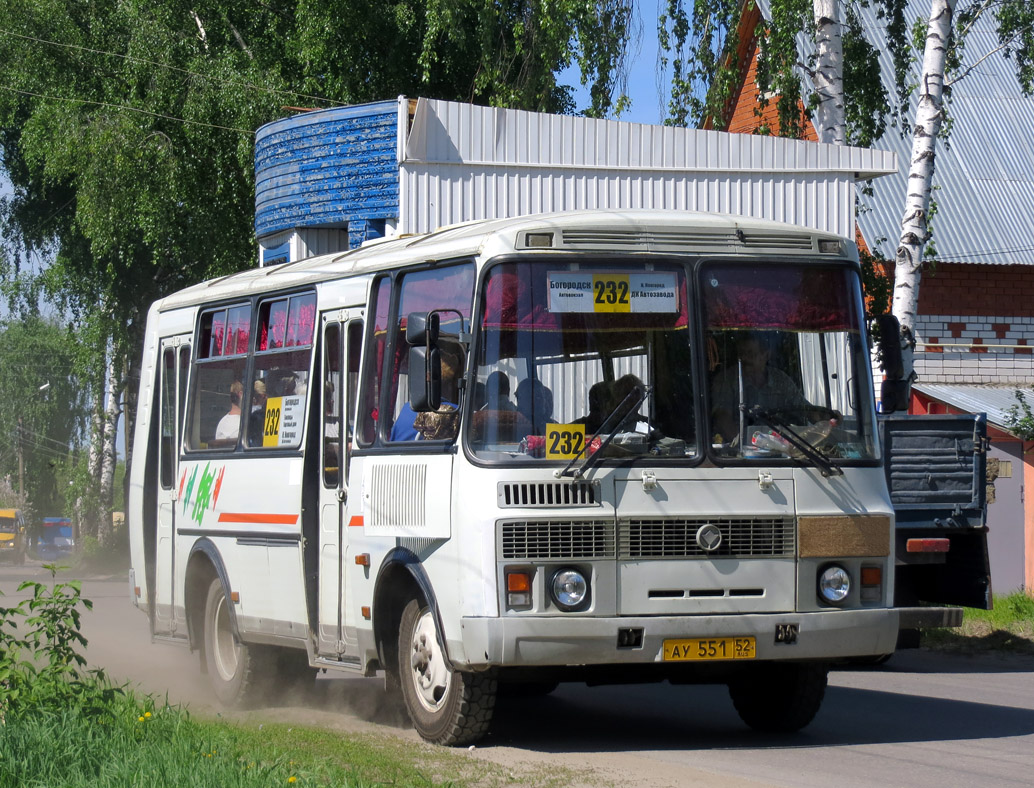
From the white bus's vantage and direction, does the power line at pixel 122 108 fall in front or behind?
behind

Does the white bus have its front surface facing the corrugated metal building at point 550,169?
no

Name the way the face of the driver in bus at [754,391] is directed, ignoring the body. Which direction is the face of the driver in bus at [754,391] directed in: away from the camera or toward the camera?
toward the camera

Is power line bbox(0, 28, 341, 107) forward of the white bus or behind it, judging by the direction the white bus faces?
behind

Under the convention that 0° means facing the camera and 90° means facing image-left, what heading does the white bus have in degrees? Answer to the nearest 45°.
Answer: approximately 315°

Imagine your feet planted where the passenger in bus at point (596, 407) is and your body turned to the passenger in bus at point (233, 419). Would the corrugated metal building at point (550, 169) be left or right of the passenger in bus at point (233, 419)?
right

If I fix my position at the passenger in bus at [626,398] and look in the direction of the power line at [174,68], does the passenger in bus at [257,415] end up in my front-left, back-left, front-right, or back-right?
front-left
